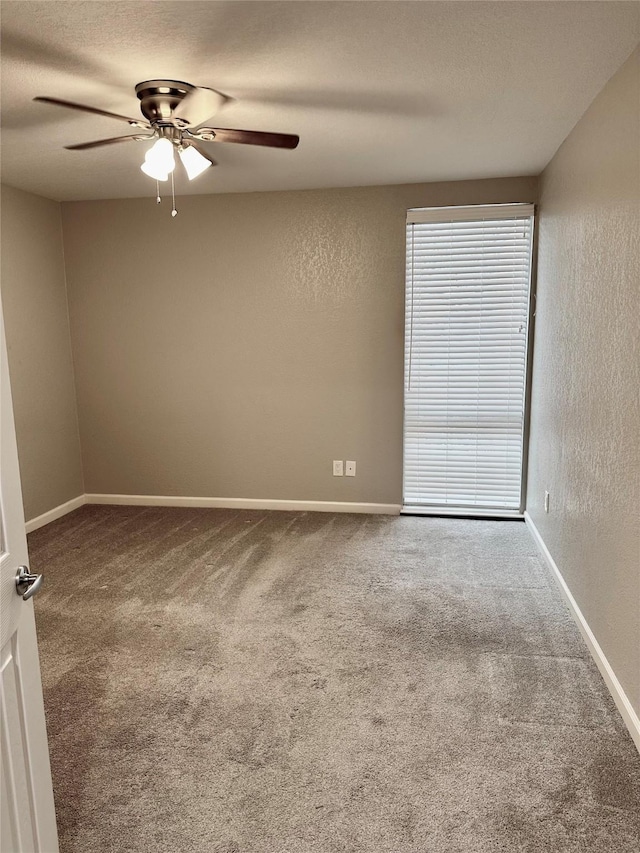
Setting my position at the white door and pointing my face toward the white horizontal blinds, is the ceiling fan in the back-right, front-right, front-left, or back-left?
front-left

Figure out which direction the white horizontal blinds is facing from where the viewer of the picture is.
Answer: facing the viewer

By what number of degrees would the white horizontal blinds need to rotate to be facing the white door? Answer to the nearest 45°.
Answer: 0° — it already faces it

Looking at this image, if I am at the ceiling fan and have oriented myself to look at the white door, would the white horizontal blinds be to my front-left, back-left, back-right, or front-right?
back-left

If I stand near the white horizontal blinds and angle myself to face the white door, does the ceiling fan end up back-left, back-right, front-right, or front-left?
front-right

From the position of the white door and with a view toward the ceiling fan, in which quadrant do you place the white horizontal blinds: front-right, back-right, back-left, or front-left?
front-right

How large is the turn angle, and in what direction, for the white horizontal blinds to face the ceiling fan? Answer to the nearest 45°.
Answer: approximately 45° to its right
